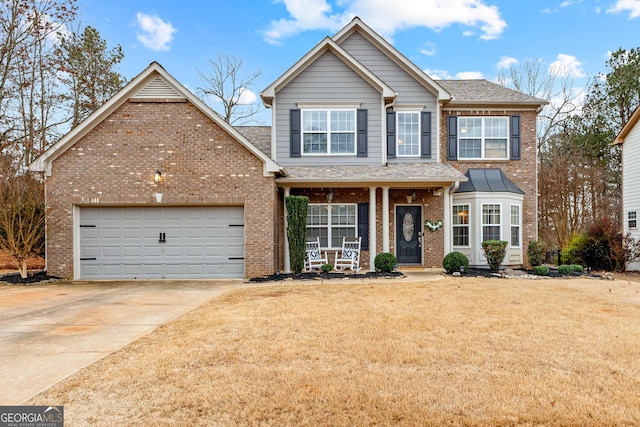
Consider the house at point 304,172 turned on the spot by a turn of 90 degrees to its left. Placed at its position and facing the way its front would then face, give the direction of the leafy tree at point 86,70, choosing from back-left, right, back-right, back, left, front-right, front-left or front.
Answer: back-left

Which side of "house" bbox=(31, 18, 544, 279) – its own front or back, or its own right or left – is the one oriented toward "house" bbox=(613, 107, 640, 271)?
left

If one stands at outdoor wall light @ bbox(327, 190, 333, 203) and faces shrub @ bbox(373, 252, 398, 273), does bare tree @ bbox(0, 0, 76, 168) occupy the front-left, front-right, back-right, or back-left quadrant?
back-right

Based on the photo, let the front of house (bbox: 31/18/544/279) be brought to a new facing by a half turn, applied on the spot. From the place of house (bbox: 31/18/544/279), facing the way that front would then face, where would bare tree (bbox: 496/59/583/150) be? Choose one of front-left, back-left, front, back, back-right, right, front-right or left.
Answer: front-right

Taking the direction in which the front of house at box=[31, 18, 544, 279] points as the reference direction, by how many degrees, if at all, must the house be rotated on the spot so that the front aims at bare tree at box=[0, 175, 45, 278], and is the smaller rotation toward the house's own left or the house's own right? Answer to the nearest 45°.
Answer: approximately 90° to the house's own right

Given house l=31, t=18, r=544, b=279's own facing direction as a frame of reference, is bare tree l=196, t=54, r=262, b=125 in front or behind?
behind

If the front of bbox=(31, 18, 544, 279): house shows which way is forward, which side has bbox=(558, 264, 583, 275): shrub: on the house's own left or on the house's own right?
on the house's own left

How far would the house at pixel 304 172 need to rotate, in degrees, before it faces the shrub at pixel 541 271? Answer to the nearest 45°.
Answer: approximately 90° to its left

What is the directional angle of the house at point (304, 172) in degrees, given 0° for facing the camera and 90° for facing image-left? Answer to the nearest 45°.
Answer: approximately 0°

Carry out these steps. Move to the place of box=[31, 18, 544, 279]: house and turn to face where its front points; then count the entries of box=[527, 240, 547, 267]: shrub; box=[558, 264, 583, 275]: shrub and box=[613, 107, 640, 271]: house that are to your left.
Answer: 3
